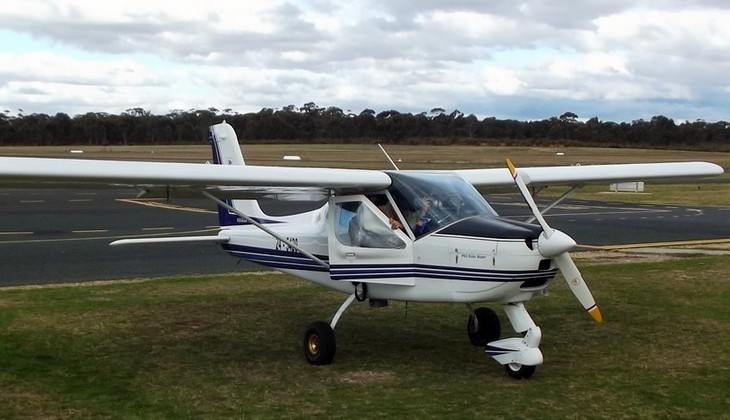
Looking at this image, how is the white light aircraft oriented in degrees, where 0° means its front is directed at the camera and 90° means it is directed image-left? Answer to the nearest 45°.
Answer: approximately 315°
